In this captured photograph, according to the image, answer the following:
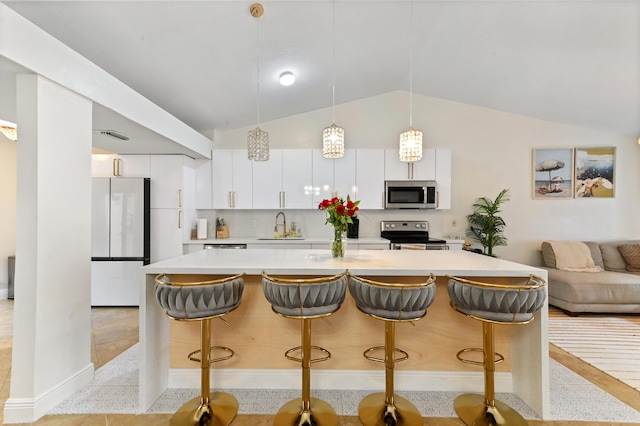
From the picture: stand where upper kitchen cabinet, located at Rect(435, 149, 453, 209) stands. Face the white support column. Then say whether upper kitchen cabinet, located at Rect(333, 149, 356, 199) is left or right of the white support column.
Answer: right

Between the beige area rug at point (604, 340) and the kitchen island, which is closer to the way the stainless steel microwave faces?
the kitchen island

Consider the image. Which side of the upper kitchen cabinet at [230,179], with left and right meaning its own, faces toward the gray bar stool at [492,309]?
front

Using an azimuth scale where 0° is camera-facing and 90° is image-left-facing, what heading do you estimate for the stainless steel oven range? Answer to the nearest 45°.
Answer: approximately 0°

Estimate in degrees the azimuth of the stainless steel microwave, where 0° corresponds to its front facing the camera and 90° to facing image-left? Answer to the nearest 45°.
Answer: approximately 0°

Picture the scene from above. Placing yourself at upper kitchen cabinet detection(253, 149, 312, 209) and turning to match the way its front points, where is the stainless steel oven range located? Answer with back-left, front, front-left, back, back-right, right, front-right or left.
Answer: left

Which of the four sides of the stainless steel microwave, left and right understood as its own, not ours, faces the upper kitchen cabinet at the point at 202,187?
right

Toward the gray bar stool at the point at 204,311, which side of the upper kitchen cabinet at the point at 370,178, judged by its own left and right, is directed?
front
